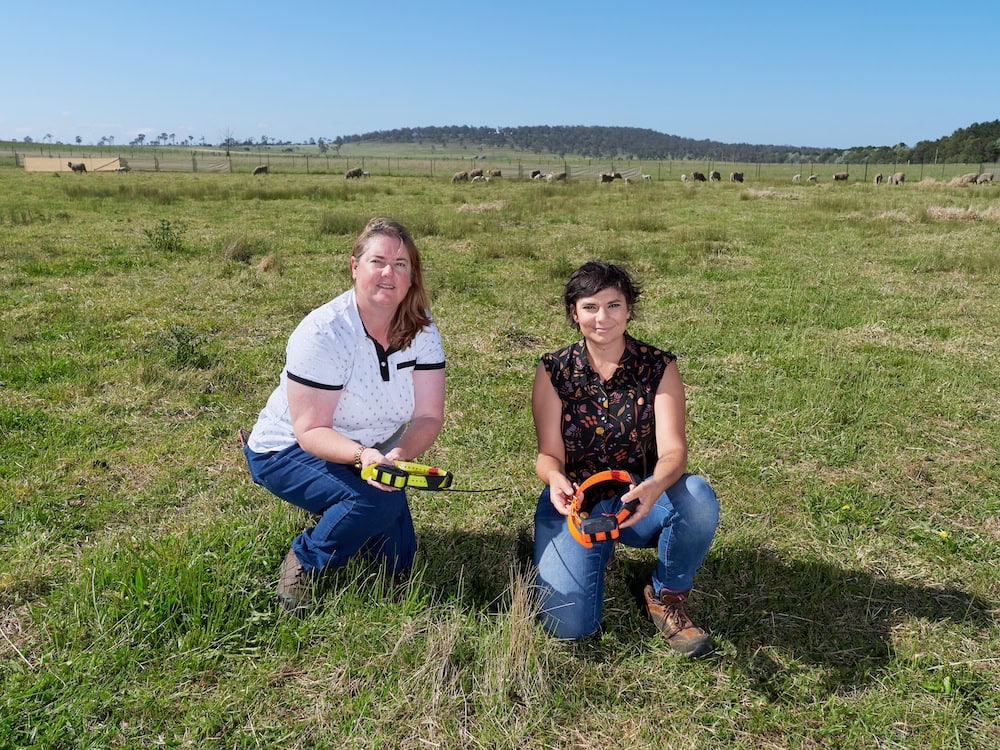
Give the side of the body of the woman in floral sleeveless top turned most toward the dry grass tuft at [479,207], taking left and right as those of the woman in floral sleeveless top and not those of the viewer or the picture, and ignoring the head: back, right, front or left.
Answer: back

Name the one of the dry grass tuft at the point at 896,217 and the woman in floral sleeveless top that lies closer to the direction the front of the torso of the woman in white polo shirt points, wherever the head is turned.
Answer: the woman in floral sleeveless top

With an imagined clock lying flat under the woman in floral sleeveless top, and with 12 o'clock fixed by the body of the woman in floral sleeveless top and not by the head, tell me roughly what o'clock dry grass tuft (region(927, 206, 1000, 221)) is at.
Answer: The dry grass tuft is roughly at 7 o'clock from the woman in floral sleeveless top.

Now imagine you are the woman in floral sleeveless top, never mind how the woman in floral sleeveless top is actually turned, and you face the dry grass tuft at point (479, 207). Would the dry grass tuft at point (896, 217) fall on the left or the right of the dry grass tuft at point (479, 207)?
right

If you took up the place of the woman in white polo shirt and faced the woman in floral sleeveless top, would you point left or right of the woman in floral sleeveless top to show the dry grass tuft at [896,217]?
left

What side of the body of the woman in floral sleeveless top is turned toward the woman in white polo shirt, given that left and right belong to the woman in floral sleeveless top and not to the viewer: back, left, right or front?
right

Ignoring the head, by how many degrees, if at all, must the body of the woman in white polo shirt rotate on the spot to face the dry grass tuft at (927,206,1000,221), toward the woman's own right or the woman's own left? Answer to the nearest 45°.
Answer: approximately 90° to the woman's own left

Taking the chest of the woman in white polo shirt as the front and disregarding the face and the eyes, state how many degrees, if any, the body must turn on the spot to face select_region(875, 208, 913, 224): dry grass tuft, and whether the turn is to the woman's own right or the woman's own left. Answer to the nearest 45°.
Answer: approximately 90° to the woman's own left
